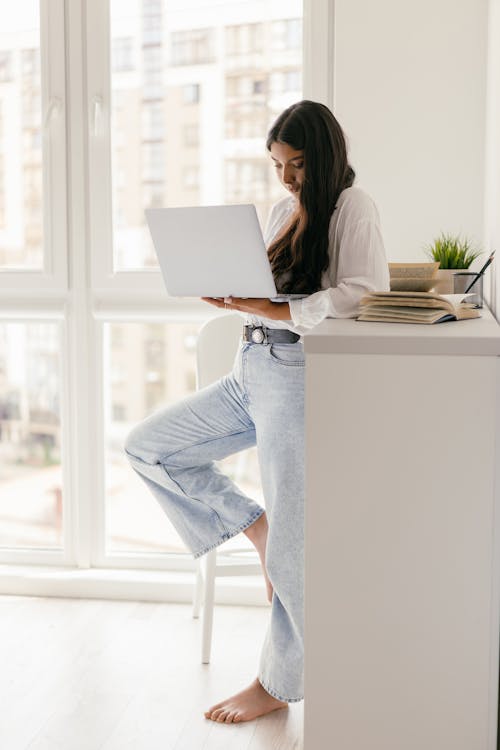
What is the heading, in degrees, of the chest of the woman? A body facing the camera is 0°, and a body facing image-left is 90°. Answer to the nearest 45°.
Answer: approximately 45°

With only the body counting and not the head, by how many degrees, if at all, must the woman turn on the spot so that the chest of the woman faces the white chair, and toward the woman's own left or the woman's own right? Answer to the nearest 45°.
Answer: approximately 135° to the woman's own right

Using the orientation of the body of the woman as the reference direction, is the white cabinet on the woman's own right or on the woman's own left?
on the woman's own left
